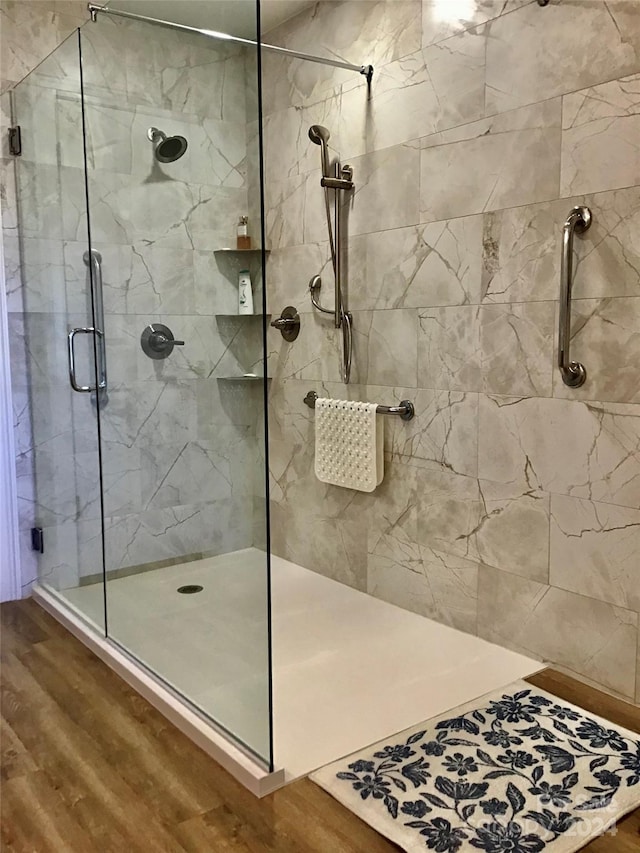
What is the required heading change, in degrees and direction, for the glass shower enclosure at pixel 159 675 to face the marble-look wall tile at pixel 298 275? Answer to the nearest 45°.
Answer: approximately 180°

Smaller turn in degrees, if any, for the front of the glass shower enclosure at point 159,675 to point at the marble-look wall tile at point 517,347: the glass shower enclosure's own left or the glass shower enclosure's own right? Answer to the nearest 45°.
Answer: approximately 135° to the glass shower enclosure's own left

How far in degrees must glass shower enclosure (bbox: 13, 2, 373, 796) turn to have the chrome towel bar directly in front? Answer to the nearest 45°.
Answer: approximately 180°

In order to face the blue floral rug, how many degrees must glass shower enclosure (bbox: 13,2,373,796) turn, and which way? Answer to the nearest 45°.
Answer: approximately 90° to its left

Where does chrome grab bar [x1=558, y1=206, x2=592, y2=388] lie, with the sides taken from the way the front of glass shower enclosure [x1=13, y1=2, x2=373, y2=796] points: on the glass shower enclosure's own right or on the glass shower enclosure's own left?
on the glass shower enclosure's own left

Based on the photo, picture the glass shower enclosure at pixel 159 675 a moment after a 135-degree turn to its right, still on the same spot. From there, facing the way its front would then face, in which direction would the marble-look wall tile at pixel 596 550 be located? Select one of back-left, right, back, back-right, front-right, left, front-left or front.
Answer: right

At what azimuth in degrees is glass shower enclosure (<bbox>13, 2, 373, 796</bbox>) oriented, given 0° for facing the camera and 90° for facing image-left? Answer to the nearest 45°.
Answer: approximately 45°
